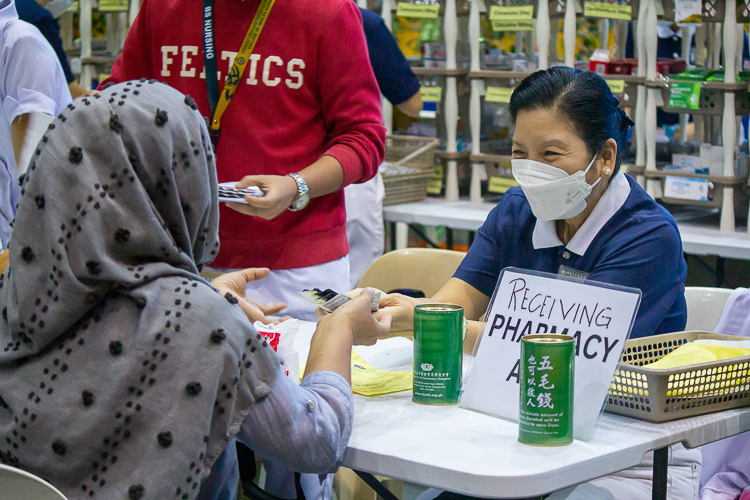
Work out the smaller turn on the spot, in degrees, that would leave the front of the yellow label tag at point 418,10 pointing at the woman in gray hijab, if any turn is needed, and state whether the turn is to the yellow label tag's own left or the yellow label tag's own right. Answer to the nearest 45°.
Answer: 0° — it already faces them

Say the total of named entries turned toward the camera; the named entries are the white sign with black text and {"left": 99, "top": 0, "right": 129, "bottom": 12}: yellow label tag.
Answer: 2

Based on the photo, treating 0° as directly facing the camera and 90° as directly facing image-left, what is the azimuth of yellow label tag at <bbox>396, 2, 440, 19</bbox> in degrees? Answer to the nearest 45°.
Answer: approximately 0°

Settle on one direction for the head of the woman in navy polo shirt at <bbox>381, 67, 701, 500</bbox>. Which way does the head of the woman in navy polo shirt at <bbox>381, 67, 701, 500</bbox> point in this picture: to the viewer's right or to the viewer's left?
to the viewer's left

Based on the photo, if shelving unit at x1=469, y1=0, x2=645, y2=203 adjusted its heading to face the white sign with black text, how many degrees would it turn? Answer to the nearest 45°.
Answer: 0° — it already faces it

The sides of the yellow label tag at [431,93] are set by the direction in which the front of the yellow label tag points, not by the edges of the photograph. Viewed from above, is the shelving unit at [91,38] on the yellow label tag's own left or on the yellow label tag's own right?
on the yellow label tag's own right

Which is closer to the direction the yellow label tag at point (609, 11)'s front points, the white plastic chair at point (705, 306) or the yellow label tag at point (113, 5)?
the white plastic chair
